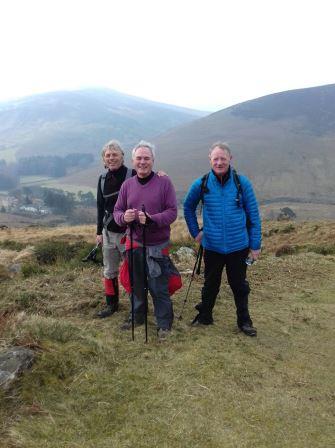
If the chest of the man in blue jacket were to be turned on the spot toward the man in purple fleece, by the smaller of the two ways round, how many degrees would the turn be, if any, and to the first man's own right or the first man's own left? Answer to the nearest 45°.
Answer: approximately 90° to the first man's own right

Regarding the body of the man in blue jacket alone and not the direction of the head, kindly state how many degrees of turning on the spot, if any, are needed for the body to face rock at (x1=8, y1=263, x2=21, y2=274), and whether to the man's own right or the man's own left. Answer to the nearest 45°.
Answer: approximately 135° to the man's own right

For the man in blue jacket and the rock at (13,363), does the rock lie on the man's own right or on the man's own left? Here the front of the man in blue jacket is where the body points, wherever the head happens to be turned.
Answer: on the man's own right

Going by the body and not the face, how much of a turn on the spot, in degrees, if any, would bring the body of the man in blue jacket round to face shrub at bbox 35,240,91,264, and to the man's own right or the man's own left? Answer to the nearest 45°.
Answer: approximately 135° to the man's own right

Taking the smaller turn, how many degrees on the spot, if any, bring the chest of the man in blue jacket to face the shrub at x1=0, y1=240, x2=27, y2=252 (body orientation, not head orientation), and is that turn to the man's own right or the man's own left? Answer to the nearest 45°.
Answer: approximately 135° to the man's own right

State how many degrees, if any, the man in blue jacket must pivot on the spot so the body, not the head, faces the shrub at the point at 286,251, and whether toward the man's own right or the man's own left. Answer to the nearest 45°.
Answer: approximately 180°

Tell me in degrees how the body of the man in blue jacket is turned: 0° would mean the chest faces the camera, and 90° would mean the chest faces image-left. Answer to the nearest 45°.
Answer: approximately 0°
